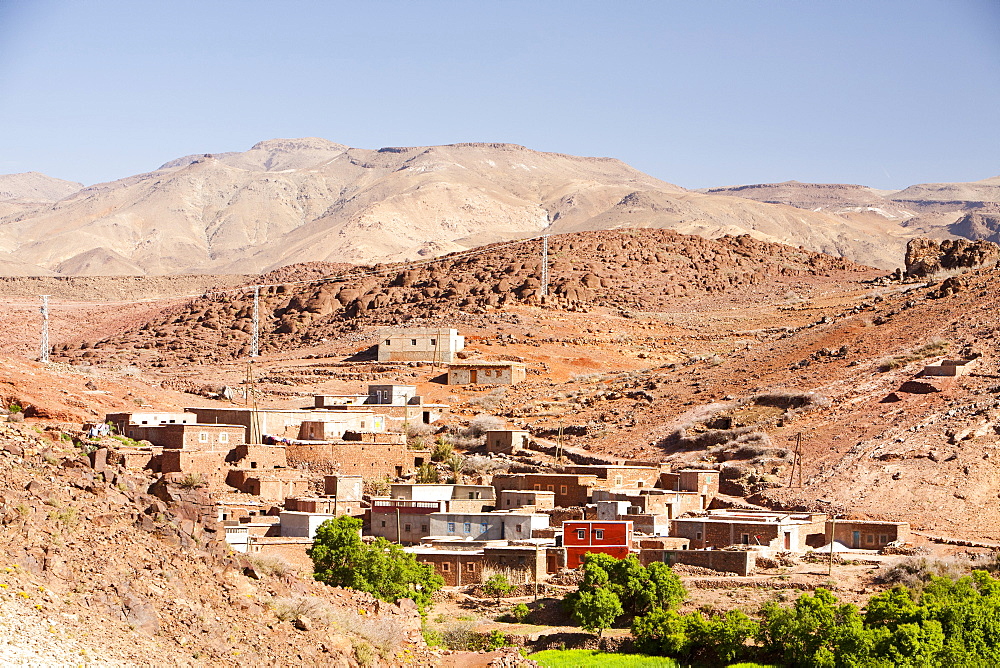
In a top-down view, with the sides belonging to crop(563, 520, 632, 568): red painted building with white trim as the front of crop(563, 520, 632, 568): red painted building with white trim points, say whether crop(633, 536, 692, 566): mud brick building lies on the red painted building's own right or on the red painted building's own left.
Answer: on the red painted building's own left

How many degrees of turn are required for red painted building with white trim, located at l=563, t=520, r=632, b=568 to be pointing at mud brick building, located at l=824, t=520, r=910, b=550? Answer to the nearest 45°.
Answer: approximately 90° to its left

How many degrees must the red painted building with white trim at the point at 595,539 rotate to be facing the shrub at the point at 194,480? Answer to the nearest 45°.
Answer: approximately 90° to its right

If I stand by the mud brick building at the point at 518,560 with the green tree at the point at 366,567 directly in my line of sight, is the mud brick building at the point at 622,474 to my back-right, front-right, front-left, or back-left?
back-right

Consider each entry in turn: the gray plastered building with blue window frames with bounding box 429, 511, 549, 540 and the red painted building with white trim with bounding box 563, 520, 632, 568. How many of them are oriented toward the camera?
2

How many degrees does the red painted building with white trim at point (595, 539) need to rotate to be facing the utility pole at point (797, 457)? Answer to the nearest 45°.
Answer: approximately 135° to its left

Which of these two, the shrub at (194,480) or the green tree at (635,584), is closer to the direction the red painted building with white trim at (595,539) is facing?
the green tree

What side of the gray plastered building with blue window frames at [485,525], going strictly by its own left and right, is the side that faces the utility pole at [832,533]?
left

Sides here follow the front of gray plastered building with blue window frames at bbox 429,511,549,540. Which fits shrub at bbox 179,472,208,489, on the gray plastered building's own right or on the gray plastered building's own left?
on the gray plastered building's own right

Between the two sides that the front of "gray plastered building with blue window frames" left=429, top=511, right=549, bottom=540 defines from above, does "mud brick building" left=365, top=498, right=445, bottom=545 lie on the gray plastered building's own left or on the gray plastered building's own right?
on the gray plastered building's own right

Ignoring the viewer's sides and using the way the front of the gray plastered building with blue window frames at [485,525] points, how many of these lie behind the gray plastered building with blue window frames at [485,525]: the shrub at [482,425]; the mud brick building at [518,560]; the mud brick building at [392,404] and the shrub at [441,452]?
3

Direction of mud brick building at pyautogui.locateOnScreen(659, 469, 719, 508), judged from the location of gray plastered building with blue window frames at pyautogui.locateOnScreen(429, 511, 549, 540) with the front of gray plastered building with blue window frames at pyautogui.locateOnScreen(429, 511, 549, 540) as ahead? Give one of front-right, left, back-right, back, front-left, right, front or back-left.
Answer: back-left

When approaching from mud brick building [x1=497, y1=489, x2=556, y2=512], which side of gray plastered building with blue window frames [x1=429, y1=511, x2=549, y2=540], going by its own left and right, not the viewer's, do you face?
back
